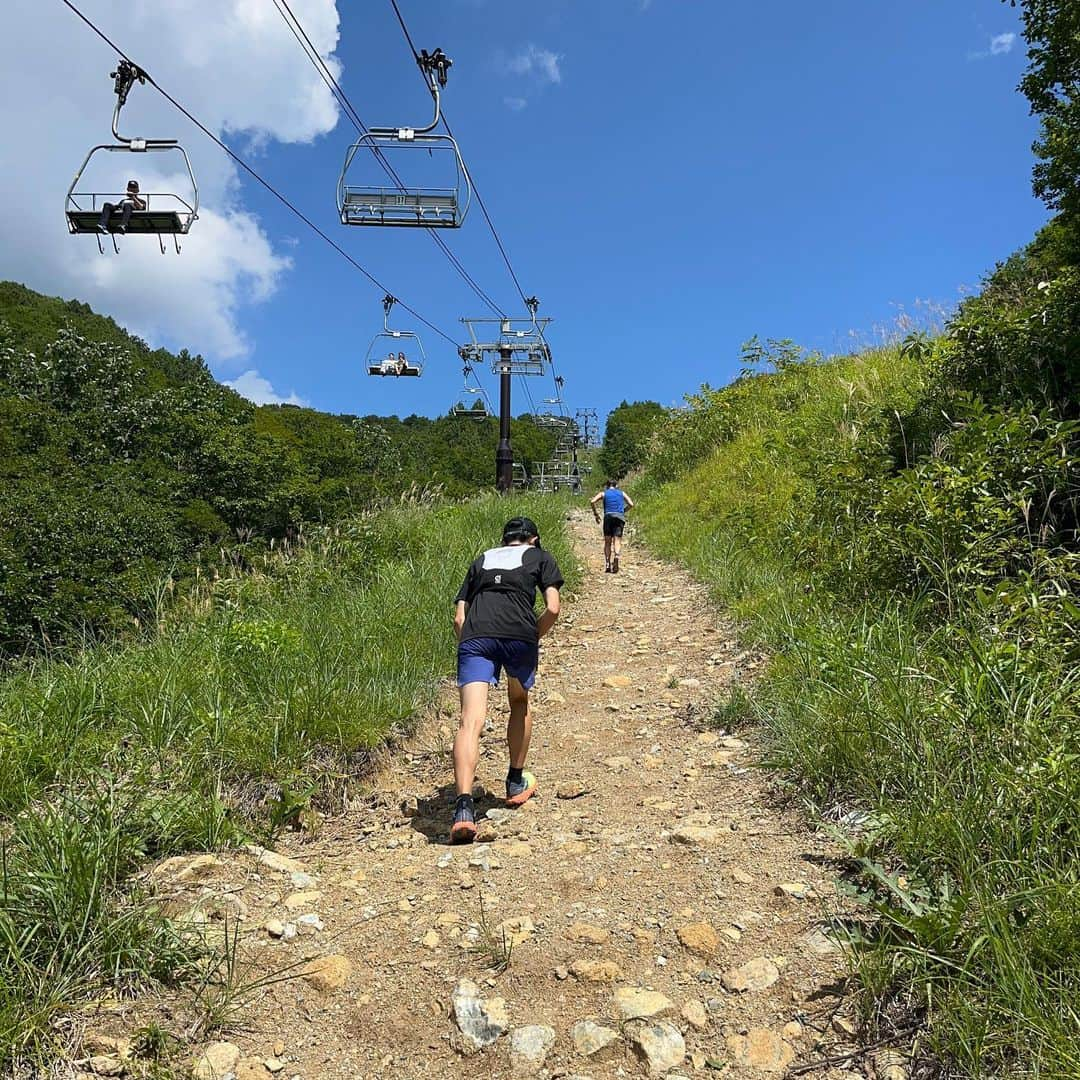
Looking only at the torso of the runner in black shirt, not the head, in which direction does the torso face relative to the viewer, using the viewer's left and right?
facing away from the viewer

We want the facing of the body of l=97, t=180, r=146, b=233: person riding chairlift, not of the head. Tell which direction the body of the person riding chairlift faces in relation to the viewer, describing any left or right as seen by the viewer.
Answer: facing the viewer and to the left of the viewer

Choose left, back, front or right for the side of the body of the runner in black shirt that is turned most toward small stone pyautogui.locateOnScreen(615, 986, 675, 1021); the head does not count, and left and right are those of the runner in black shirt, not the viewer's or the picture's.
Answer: back

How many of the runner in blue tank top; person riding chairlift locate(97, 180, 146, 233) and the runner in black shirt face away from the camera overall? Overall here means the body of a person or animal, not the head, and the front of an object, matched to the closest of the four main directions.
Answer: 2

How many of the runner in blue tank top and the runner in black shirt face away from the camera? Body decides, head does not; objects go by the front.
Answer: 2

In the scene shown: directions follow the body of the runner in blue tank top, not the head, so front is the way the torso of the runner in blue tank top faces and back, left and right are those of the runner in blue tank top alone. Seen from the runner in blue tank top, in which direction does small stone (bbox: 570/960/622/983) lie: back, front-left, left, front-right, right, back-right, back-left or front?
back

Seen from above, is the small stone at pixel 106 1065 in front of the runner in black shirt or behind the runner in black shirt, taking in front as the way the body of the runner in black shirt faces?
behind

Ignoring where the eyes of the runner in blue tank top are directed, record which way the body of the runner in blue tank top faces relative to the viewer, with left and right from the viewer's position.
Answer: facing away from the viewer

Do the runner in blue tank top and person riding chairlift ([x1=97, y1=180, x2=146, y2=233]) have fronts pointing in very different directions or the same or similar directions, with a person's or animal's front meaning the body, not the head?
very different directions

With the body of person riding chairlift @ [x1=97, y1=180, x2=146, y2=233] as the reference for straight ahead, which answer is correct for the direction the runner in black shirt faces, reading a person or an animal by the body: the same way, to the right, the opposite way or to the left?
the opposite way

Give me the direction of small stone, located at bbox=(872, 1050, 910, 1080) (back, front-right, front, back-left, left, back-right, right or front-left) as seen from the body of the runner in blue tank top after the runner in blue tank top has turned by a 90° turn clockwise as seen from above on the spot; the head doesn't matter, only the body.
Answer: right

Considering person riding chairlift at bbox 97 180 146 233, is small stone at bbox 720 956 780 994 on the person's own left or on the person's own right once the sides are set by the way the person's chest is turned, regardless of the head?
on the person's own left

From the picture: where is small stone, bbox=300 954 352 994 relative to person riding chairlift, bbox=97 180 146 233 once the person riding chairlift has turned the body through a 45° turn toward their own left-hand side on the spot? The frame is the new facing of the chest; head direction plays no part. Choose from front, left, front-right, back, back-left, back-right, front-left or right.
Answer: front
